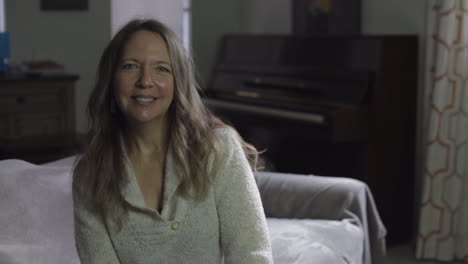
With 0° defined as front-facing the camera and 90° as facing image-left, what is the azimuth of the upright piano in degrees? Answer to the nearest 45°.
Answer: approximately 45°

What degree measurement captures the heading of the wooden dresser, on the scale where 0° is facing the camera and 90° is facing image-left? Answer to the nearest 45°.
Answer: approximately 0°

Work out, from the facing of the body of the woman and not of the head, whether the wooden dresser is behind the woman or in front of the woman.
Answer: behind

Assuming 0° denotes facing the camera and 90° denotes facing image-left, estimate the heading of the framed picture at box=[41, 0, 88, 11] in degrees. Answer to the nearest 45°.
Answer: approximately 0°

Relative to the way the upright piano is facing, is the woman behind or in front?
in front

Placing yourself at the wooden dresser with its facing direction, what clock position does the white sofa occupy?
The white sofa is roughly at 11 o'clock from the wooden dresser.

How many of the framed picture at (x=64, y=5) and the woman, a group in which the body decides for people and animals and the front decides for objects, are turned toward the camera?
2

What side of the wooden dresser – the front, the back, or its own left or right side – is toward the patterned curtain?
left
